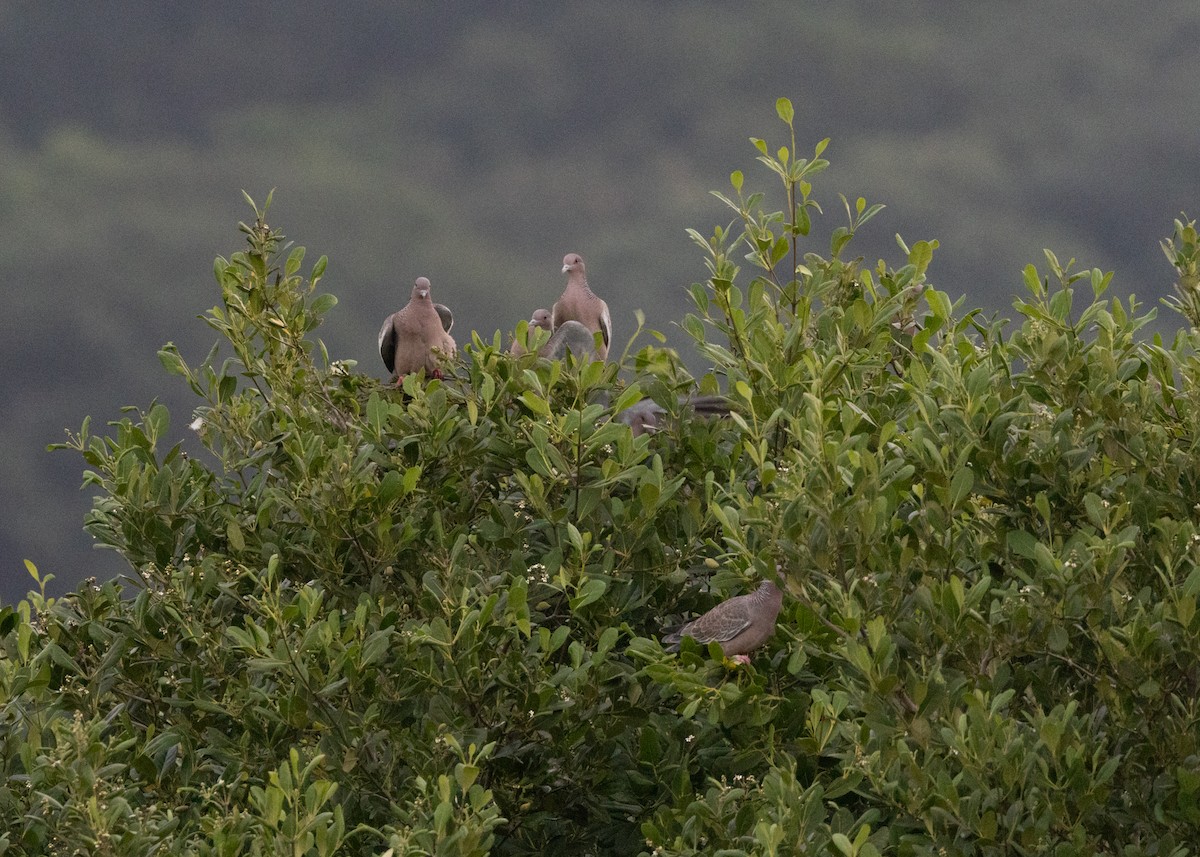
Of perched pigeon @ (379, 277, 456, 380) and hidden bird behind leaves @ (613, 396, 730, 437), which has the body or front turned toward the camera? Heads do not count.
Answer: the perched pigeon

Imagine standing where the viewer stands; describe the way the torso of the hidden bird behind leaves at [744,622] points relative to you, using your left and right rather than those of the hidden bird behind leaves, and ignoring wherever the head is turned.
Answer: facing to the right of the viewer

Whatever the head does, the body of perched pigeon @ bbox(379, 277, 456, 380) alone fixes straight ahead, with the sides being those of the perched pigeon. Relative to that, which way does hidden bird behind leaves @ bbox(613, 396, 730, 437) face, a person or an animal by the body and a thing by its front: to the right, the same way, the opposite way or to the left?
to the right

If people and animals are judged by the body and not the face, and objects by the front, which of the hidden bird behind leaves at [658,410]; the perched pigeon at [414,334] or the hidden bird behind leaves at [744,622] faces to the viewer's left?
the hidden bird behind leaves at [658,410]

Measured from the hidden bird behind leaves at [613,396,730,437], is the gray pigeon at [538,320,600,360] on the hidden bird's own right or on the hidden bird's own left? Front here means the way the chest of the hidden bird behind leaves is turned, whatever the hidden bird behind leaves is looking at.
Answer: on the hidden bird's own right

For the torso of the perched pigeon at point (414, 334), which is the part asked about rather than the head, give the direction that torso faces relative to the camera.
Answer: toward the camera

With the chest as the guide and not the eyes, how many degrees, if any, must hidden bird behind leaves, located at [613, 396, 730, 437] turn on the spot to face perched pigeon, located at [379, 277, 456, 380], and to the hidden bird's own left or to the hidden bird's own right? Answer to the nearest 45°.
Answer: approximately 45° to the hidden bird's own right

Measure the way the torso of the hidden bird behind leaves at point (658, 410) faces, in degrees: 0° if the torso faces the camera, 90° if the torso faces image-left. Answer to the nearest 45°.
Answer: approximately 90°

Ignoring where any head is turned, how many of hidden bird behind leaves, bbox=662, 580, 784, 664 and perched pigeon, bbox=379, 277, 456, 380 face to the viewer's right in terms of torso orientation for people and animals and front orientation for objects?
1

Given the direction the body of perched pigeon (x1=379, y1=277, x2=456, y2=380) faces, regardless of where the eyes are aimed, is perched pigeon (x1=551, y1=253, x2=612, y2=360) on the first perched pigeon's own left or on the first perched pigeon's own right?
on the first perched pigeon's own left

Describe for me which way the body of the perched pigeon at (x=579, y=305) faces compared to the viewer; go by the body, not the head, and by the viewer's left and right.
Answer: facing the viewer and to the left of the viewer
